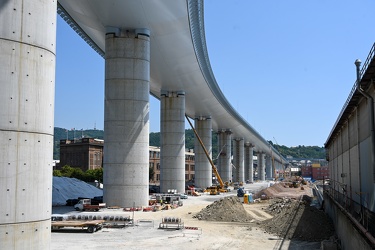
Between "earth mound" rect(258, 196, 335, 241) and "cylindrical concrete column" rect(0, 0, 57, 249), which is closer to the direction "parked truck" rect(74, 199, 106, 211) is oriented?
the cylindrical concrete column

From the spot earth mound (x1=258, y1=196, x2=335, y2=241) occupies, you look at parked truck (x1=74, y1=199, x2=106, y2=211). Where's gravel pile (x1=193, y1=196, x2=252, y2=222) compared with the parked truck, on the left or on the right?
right

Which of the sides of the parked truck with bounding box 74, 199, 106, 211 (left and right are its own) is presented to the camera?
left

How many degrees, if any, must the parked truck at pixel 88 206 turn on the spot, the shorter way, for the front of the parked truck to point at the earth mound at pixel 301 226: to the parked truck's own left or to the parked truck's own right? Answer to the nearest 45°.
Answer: approximately 135° to the parked truck's own left

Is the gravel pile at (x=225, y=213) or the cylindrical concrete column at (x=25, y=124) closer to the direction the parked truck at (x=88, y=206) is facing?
the cylindrical concrete column

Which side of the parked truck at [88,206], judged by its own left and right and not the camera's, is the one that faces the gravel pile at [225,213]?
back

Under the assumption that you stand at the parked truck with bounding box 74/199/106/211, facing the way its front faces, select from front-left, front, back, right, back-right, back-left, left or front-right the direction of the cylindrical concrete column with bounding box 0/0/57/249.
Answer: left
